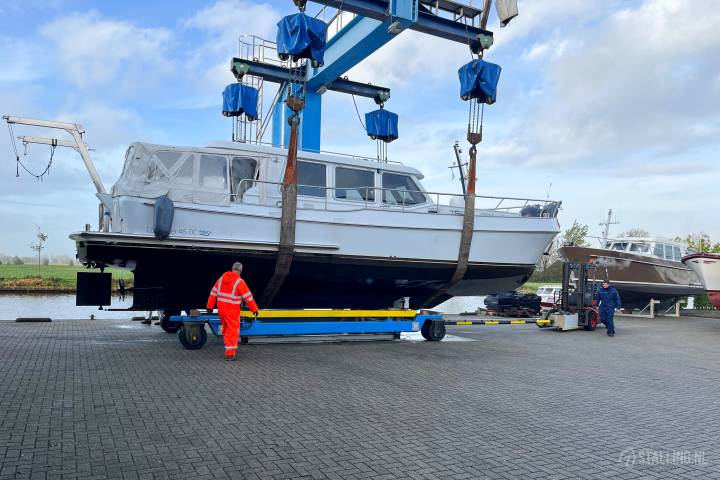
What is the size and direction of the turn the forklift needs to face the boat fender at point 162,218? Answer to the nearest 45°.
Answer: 0° — it already faces it

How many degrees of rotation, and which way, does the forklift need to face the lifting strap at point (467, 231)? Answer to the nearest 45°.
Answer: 0° — it already faces it

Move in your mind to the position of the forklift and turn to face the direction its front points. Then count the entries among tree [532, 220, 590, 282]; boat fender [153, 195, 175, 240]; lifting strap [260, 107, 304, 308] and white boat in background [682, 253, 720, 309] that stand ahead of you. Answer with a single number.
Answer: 2

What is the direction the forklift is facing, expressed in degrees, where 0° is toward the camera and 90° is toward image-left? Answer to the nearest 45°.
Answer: approximately 45°

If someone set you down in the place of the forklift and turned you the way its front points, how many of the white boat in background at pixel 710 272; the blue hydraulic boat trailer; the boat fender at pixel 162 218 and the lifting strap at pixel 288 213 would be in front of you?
3

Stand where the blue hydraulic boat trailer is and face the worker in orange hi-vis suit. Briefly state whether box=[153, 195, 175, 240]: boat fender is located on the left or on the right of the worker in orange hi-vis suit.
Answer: right

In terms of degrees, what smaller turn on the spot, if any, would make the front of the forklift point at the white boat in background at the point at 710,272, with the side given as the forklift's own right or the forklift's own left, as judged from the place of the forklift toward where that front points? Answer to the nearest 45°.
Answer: approximately 180°
